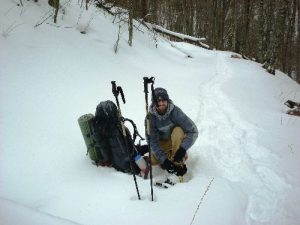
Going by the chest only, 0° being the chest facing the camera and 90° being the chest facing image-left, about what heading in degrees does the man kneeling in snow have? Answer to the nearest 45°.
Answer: approximately 0°

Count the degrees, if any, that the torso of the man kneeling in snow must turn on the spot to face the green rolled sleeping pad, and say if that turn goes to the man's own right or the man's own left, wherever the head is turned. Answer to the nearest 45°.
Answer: approximately 90° to the man's own right

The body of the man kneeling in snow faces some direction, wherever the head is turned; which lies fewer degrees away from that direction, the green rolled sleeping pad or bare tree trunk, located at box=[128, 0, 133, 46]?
the green rolled sleeping pad

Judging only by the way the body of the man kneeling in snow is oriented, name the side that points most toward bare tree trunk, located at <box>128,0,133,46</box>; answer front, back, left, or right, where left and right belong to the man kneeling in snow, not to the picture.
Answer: back
